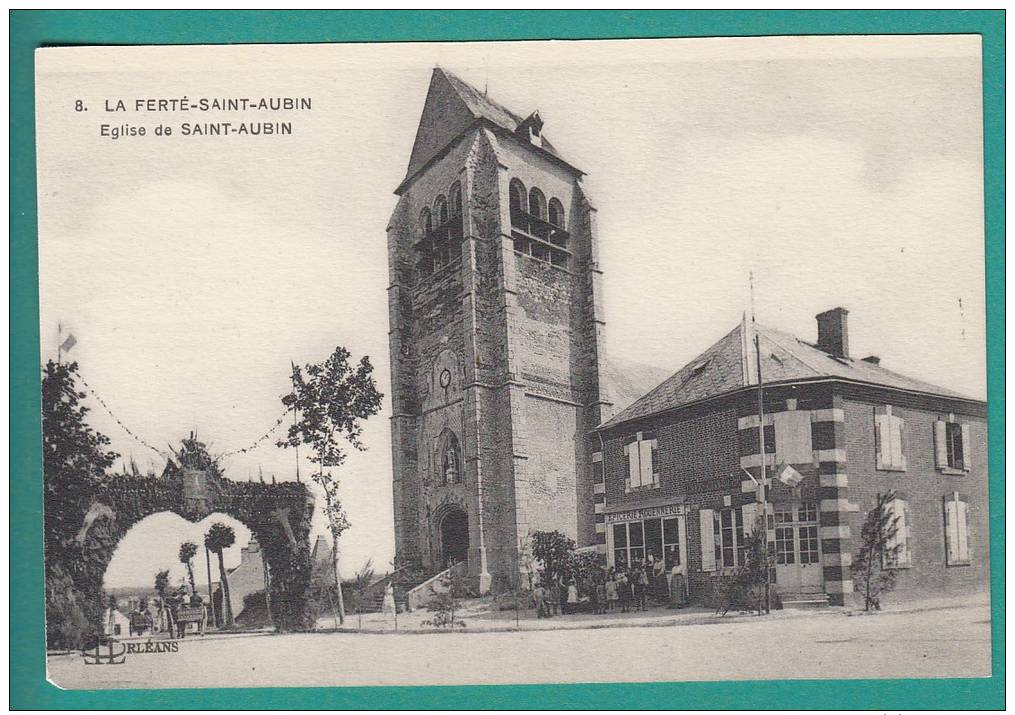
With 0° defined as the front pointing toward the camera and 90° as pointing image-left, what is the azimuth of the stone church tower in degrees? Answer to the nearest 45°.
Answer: approximately 45°

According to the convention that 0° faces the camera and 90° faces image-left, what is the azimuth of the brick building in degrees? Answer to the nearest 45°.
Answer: approximately 0°

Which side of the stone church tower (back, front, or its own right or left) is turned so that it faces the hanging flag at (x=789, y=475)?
left

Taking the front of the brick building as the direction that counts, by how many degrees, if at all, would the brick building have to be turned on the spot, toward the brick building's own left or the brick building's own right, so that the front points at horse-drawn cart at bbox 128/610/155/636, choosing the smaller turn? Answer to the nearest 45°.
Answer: approximately 90° to the brick building's own right

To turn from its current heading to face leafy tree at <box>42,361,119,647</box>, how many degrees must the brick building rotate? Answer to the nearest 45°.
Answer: approximately 90° to its right

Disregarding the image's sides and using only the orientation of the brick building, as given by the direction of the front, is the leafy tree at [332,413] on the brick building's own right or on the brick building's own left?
on the brick building's own right

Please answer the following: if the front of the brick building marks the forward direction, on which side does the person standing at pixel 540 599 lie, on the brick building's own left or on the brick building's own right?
on the brick building's own right

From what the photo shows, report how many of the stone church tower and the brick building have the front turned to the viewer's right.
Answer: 0
